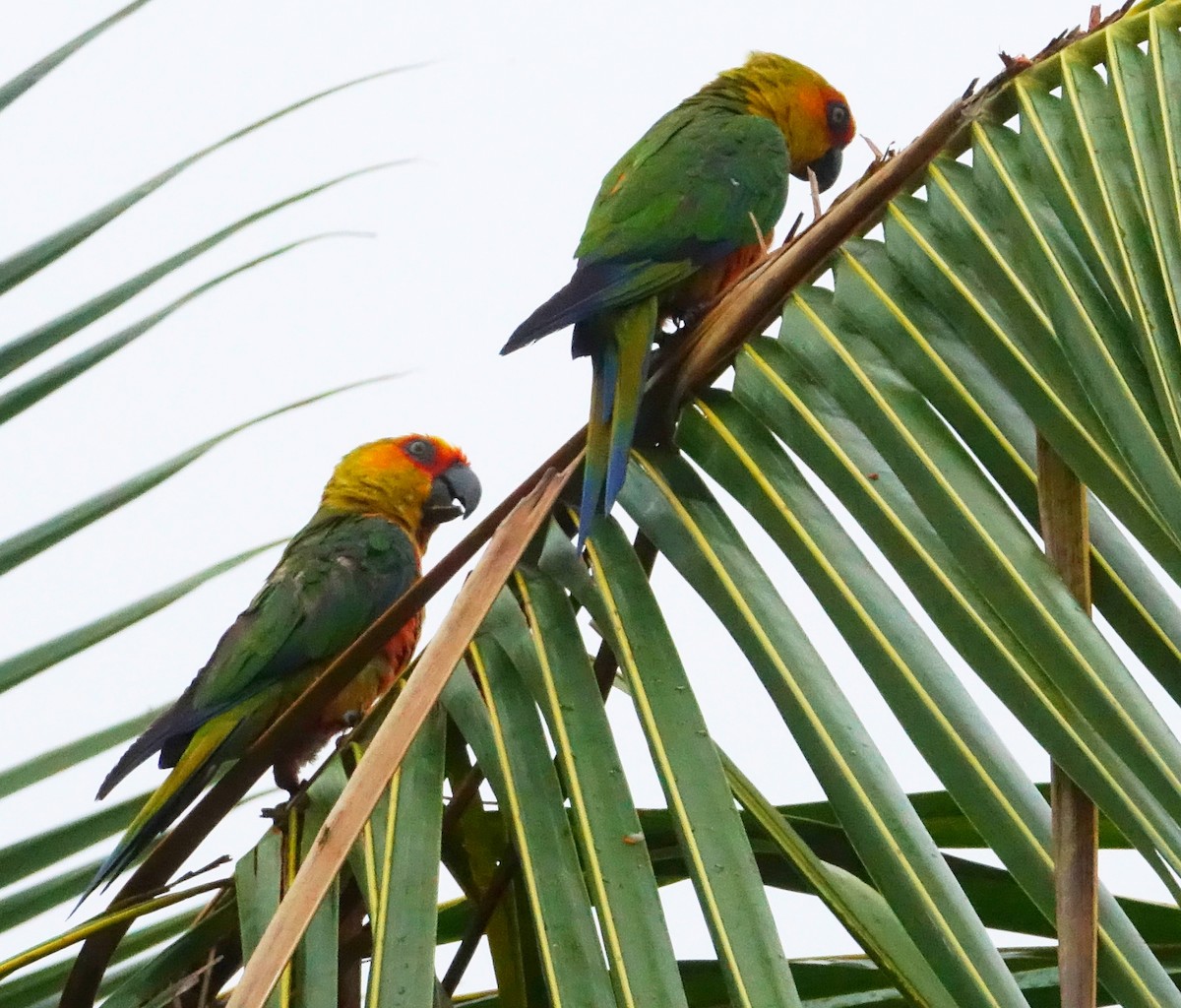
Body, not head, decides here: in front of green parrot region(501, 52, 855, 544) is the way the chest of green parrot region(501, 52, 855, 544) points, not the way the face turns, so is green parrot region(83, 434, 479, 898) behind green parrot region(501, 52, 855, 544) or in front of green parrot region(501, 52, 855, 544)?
behind

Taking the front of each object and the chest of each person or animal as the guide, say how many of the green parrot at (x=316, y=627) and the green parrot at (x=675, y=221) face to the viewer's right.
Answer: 2

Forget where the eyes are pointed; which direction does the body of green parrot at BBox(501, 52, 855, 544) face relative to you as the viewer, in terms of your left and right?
facing to the right of the viewer

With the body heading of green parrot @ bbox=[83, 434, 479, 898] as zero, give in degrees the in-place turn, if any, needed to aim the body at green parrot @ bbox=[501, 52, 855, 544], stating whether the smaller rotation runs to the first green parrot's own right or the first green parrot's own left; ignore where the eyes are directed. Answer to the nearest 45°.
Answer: approximately 45° to the first green parrot's own right

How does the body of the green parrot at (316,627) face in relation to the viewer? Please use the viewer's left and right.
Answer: facing to the right of the viewer
